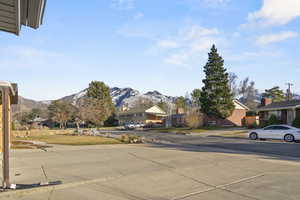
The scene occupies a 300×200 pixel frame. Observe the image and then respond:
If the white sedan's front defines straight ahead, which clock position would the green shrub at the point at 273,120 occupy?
The green shrub is roughly at 3 o'clock from the white sedan.

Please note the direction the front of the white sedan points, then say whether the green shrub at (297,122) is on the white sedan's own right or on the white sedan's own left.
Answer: on the white sedan's own right

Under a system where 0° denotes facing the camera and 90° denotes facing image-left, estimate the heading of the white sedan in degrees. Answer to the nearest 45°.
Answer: approximately 90°
